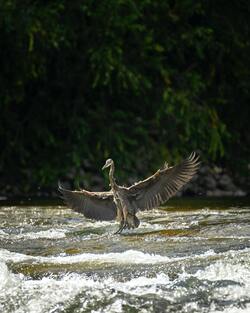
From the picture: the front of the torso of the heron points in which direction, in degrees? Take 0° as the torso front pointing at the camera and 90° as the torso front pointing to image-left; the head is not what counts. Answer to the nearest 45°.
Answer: approximately 45°
